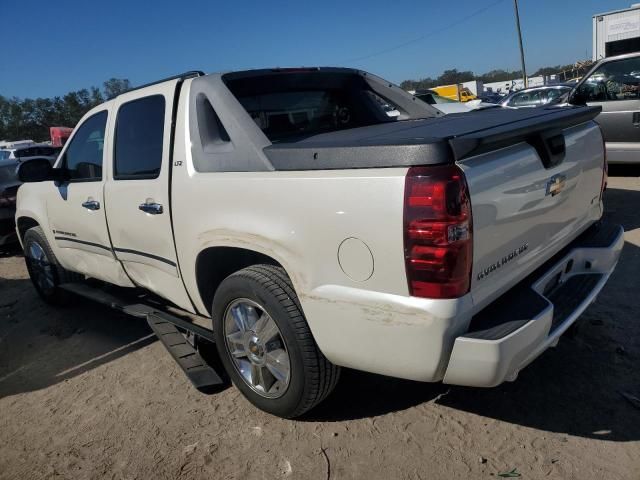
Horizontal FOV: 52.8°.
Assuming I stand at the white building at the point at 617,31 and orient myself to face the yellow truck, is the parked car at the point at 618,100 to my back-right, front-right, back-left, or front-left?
back-left

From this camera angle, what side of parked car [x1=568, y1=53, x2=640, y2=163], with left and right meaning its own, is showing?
left

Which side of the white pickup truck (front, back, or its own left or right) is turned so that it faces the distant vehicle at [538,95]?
right

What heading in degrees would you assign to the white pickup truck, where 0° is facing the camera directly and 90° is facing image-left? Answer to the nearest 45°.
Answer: approximately 135°

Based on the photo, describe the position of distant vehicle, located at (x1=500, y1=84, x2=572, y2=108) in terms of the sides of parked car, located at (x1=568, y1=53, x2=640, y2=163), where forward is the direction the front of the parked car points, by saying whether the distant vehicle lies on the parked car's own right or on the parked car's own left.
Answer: on the parked car's own right

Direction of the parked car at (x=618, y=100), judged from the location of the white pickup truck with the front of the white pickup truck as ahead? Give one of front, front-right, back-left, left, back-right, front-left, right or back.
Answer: right

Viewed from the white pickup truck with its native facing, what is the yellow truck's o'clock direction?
The yellow truck is roughly at 2 o'clock from the white pickup truck.

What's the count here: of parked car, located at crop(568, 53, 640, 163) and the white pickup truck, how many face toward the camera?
0
